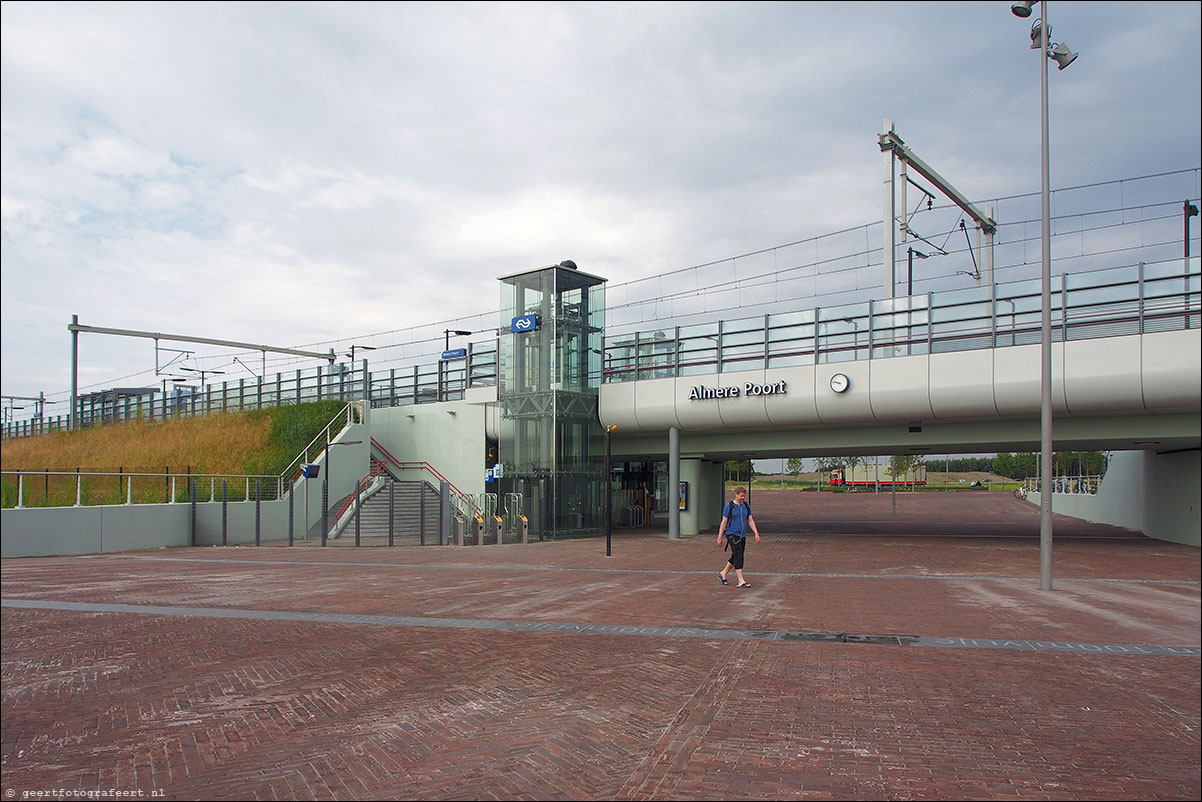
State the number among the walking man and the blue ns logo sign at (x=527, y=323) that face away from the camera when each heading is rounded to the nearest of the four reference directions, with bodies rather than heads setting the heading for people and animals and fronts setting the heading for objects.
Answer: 0

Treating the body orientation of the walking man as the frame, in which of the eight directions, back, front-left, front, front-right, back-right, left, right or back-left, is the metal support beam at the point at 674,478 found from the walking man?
back-left

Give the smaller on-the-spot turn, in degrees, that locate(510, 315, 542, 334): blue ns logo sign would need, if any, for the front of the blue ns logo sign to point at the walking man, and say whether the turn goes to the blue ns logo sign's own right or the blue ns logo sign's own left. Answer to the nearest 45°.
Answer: approximately 45° to the blue ns logo sign's own left

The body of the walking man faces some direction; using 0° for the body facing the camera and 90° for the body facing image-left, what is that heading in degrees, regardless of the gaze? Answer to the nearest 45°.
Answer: approximately 315°

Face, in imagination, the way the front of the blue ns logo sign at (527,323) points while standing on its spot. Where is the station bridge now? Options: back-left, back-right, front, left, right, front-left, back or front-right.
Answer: left
